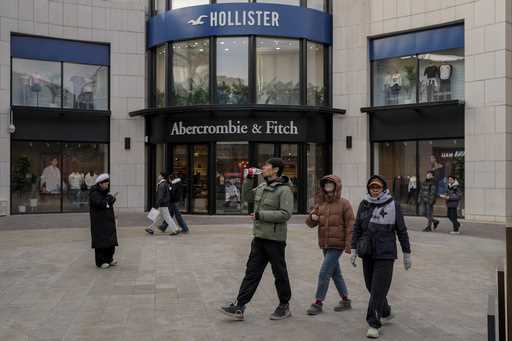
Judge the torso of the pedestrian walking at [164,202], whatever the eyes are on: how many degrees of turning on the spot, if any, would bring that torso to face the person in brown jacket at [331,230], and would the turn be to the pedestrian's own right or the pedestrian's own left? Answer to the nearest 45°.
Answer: approximately 90° to the pedestrian's own left

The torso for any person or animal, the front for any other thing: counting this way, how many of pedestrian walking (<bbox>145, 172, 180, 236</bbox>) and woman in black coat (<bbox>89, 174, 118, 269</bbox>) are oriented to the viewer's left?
1

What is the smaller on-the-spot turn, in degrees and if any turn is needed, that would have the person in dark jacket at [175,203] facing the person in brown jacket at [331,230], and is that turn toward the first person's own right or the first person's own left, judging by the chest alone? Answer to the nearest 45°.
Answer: approximately 90° to the first person's own left

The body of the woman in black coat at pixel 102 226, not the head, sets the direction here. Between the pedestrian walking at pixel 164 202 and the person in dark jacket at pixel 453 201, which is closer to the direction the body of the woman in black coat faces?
the person in dark jacket

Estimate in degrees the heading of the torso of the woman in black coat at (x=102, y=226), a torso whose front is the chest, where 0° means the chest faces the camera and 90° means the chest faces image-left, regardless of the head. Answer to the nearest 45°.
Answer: approximately 315°

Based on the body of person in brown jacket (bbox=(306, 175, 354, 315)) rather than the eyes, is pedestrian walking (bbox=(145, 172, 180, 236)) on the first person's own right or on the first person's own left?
on the first person's own right

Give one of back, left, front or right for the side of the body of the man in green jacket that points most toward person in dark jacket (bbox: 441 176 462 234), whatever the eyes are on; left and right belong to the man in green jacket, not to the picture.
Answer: back

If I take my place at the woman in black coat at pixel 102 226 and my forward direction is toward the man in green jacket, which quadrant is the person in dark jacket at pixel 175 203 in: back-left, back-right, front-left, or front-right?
back-left

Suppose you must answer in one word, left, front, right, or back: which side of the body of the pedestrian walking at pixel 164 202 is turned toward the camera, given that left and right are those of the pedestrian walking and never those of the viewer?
left
